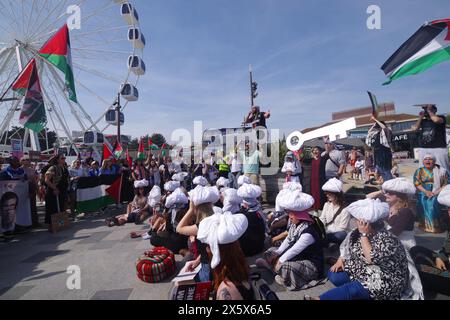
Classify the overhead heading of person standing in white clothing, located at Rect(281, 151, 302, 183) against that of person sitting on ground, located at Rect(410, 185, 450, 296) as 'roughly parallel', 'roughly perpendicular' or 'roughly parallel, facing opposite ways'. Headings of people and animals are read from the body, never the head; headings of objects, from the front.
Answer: roughly perpendicular

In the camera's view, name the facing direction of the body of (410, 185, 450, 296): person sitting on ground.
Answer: to the viewer's left

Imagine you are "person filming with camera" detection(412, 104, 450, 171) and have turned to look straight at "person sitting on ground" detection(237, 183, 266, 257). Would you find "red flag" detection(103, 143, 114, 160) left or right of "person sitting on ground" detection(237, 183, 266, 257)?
right

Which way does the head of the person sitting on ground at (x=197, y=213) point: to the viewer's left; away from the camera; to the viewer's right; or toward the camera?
away from the camera

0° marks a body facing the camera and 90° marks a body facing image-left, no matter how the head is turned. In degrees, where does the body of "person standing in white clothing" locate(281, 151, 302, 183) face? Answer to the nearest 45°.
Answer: approximately 45°

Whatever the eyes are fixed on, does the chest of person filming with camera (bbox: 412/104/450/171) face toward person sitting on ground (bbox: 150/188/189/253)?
yes

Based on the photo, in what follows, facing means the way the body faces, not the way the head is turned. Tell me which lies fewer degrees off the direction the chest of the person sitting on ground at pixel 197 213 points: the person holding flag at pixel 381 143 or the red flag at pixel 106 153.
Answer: the red flag

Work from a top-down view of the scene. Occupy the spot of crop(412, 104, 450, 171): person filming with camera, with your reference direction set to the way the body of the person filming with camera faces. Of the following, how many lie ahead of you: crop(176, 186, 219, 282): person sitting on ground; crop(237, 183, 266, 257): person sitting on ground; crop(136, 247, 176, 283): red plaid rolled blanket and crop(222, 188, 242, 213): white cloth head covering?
4

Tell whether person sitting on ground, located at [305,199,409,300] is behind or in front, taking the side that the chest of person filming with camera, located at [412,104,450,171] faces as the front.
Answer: in front
